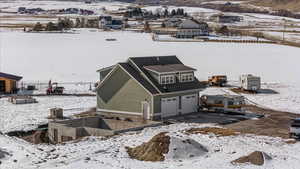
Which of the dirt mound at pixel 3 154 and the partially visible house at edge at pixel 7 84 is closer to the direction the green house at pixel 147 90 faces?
the dirt mound

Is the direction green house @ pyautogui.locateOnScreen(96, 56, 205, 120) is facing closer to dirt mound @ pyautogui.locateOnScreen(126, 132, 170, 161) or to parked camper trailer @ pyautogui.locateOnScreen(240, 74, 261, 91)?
the dirt mound

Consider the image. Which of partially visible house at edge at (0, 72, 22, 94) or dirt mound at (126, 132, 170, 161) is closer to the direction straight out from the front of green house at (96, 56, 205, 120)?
the dirt mound

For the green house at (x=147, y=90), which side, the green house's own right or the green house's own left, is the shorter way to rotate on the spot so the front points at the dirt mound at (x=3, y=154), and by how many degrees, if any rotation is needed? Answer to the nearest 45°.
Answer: approximately 90° to the green house's own right

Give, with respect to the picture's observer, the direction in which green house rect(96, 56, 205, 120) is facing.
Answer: facing the viewer and to the right of the viewer

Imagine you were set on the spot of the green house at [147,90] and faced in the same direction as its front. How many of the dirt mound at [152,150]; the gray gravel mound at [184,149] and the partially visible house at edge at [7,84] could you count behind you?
1

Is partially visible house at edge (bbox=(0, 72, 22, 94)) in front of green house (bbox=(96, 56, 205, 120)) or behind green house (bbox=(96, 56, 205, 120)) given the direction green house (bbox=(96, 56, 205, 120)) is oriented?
behind

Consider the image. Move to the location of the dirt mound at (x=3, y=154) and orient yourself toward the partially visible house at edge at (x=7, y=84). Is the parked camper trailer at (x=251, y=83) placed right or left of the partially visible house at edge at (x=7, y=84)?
right

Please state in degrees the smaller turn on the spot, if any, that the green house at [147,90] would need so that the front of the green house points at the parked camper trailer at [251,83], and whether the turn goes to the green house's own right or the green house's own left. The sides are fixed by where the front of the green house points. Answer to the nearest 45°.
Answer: approximately 90° to the green house's own left

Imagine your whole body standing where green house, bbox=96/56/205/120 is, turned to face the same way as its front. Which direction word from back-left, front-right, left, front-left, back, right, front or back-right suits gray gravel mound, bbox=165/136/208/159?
front-right

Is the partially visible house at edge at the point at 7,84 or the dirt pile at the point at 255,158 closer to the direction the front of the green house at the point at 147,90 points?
the dirt pile

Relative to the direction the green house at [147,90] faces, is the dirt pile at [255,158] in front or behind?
in front

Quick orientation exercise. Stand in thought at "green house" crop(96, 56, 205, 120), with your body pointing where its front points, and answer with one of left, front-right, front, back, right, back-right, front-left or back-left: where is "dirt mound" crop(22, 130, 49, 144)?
right
